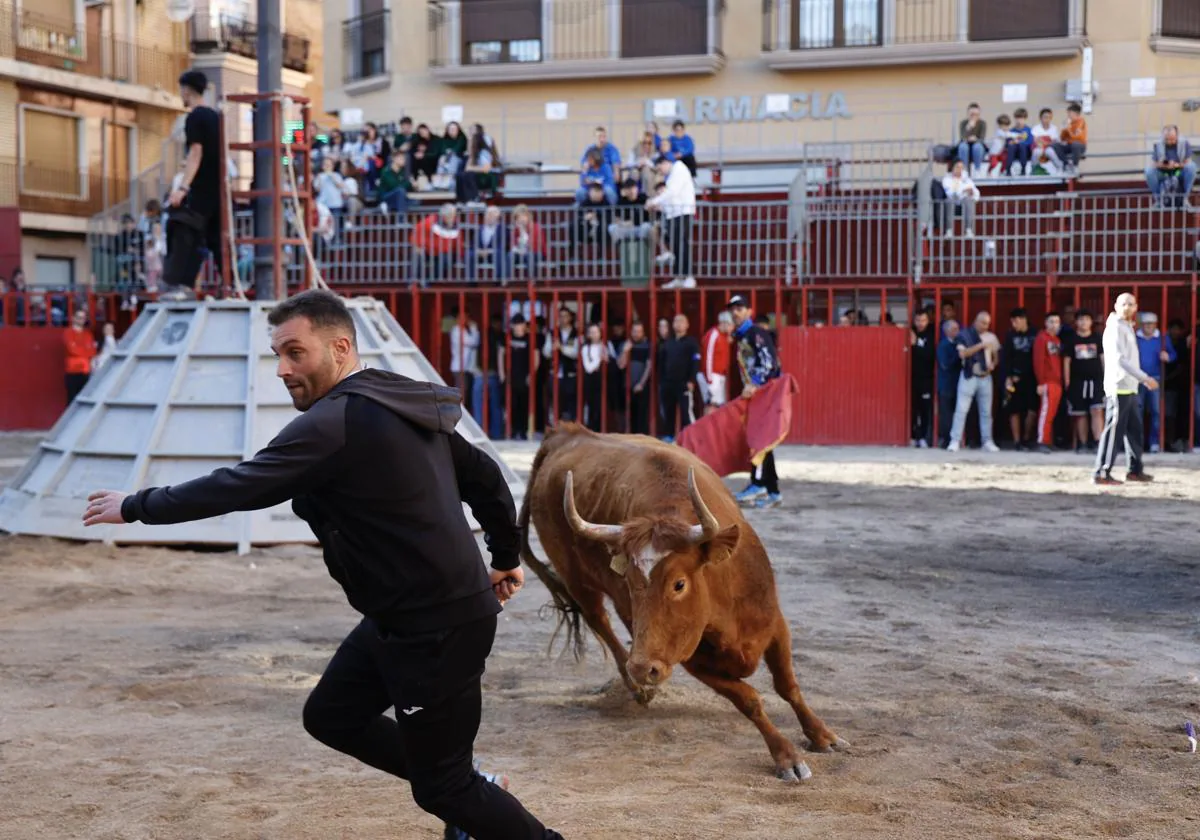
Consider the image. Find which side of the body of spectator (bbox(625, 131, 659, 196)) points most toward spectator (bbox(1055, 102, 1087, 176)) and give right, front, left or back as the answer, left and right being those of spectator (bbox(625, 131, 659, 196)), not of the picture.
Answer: left

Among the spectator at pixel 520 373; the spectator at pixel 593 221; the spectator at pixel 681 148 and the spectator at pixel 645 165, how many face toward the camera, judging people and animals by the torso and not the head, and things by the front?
4

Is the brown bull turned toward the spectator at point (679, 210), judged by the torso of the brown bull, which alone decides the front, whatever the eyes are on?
no

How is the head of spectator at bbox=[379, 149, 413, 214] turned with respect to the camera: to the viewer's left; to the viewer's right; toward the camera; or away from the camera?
toward the camera

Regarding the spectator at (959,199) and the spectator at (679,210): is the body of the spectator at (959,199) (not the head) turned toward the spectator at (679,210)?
no

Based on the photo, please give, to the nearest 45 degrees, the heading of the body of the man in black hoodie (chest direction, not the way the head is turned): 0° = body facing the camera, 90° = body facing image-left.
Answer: approximately 135°

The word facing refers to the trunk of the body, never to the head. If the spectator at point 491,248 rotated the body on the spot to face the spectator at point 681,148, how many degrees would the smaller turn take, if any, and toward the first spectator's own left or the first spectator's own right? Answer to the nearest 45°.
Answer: approximately 90° to the first spectator's own left

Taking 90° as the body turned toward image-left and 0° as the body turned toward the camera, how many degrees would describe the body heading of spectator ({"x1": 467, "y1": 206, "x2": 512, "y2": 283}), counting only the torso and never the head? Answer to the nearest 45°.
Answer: approximately 0°

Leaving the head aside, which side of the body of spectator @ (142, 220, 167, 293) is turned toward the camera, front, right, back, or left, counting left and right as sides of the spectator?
front

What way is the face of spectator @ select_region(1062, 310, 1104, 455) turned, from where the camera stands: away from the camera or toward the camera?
toward the camera

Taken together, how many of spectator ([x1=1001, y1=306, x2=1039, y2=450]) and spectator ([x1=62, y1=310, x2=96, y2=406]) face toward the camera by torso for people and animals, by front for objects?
2

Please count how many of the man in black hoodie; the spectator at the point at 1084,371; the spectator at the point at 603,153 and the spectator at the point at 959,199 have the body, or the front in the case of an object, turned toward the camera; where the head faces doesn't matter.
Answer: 3

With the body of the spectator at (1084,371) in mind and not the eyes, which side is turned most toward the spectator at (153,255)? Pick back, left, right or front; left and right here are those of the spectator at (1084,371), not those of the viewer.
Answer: right

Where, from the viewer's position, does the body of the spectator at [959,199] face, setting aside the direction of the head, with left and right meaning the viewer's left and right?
facing the viewer

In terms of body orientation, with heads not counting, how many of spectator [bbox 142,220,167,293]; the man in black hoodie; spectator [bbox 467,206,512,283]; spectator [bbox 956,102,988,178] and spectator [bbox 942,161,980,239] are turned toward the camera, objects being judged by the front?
4

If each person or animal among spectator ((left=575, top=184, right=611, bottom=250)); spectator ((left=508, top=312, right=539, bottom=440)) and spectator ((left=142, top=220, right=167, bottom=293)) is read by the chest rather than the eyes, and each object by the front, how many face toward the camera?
3

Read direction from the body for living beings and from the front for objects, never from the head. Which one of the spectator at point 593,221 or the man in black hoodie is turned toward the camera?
the spectator

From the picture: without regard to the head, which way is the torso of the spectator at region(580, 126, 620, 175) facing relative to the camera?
toward the camera

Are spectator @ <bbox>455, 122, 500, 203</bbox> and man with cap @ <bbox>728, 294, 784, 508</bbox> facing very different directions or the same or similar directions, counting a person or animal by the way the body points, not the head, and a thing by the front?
same or similar directions
